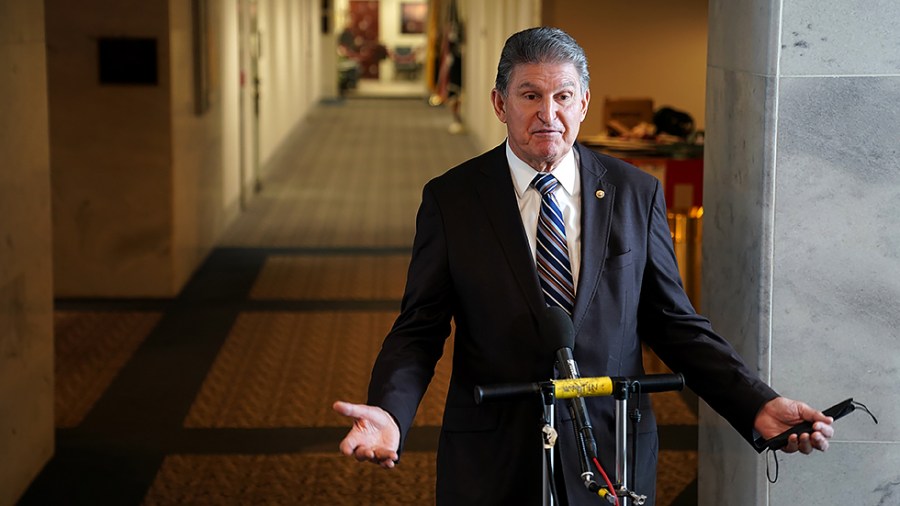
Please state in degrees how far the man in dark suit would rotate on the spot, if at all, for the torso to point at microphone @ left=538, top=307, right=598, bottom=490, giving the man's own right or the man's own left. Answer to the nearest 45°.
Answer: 0° — they already face it

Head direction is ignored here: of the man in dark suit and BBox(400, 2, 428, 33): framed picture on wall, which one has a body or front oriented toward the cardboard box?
the framed picture on wall

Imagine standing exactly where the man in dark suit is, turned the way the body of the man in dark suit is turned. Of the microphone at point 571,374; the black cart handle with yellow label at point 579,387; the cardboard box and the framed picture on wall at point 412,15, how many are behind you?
2

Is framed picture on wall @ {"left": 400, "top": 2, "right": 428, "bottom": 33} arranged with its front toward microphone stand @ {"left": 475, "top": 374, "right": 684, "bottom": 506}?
yes

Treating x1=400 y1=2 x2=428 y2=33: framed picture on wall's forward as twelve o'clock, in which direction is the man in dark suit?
The man in dark suit is roughly at 12 o'clock from the framed picture on wall.

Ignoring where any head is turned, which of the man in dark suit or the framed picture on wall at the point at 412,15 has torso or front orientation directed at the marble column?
the framed picture on wall

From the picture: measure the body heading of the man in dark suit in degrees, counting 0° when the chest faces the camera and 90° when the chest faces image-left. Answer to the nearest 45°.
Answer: approximately 0°

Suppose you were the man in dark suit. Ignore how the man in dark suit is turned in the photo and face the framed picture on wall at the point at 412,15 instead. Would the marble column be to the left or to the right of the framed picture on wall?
right

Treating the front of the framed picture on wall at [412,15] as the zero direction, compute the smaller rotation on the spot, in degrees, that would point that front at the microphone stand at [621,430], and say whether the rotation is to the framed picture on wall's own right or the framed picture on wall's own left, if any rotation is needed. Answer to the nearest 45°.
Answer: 0° — it already faces it

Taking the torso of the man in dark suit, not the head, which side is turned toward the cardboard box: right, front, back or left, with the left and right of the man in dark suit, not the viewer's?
back

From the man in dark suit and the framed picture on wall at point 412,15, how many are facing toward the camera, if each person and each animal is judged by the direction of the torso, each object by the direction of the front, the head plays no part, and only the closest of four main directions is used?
2
